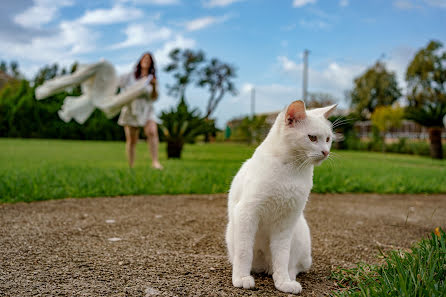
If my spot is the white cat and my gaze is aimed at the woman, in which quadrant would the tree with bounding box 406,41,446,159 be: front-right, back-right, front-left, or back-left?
front-right

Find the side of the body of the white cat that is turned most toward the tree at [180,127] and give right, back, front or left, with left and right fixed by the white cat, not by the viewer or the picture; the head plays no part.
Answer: back

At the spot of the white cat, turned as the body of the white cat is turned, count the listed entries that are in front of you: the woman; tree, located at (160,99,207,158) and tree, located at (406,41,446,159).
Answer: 0

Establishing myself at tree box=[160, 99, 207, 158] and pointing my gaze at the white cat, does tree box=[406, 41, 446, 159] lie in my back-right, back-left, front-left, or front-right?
back-left

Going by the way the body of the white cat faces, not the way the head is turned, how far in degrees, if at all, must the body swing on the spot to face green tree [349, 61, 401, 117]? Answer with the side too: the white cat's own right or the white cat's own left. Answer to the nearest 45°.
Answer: approximately 180°

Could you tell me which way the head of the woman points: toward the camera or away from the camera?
toward the camera

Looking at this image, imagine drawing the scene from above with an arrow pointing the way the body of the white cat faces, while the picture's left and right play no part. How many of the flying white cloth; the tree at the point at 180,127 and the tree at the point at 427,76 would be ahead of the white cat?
0

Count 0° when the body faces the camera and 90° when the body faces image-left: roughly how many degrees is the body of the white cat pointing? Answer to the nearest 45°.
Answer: approximately 0°
